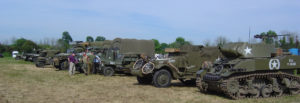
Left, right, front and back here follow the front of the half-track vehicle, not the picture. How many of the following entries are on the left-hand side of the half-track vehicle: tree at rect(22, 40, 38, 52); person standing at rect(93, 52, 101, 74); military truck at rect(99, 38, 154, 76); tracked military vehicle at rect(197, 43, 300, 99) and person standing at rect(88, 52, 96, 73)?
1

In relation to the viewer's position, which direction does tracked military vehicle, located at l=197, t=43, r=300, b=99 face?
facing the viewer and to the left of the viewer

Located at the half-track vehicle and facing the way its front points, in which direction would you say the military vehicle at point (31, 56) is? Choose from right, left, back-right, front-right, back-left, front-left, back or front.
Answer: right

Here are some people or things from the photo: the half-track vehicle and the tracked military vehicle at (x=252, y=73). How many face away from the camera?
0

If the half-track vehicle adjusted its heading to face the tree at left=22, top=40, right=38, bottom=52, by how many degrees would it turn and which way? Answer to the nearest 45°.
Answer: approximately 90° to its right

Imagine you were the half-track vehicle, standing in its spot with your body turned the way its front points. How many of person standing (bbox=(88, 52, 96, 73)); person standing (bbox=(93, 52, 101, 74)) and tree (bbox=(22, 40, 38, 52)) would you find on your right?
3

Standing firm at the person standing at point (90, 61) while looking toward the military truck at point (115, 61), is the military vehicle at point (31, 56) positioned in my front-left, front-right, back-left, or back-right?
back-left

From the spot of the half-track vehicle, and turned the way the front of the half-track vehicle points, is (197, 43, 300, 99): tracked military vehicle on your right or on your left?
on your left

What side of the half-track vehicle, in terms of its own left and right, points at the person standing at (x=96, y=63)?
right
